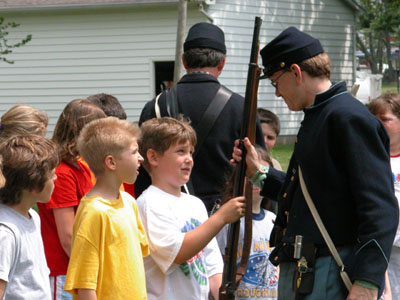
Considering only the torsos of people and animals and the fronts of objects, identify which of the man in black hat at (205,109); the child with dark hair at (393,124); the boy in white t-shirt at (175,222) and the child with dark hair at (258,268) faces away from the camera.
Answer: the man in black hat

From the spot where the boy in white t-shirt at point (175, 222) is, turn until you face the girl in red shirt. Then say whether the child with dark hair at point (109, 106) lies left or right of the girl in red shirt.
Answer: right

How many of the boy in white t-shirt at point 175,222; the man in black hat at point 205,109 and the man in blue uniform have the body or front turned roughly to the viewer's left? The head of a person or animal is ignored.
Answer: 1

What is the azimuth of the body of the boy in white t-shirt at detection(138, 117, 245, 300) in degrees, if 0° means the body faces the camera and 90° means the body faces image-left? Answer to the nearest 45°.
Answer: approximately 315°

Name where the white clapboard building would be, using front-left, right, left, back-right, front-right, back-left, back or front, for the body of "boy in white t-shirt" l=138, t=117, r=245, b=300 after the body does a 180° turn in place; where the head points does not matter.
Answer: front-right

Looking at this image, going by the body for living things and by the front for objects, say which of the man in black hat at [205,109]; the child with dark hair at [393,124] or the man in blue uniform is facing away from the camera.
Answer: the man in black hat

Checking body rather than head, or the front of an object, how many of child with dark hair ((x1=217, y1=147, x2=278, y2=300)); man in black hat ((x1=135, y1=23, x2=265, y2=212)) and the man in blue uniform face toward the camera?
1

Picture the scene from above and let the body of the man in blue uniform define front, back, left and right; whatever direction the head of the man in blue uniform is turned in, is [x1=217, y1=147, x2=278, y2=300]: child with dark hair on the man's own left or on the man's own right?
on the man's own right

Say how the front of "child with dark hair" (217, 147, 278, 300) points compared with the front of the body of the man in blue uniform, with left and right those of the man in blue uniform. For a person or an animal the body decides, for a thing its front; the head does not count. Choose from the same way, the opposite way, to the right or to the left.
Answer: to the left

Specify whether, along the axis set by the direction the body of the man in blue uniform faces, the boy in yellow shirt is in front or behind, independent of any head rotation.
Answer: in front

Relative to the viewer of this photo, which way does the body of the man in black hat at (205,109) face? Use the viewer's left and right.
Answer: facing away from the viewer

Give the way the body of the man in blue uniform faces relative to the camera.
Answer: to the viewer's left
